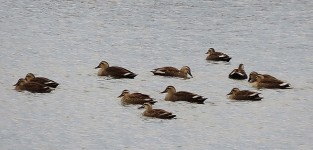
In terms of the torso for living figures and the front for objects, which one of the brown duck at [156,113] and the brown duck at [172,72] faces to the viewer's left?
the brown duck at [156,113]

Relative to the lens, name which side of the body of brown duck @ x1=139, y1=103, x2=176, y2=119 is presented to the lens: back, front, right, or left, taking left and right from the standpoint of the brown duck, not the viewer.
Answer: left

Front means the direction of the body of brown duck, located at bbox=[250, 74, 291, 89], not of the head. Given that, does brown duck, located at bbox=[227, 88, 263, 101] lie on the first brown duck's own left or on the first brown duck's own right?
on the first brown duck's own left

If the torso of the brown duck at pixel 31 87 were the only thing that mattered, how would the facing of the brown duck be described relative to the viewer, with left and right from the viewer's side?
facing to the left of the viewer

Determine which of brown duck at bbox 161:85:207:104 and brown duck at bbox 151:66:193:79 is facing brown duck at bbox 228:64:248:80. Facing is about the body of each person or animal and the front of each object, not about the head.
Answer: brown duck at bbox 151:66:193:79

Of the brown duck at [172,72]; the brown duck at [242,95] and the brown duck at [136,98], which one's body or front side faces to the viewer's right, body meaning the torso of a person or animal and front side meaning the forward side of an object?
the brown duck at [172,72]

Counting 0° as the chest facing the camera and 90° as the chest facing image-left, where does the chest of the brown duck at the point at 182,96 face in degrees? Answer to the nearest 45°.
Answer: approximately 90°

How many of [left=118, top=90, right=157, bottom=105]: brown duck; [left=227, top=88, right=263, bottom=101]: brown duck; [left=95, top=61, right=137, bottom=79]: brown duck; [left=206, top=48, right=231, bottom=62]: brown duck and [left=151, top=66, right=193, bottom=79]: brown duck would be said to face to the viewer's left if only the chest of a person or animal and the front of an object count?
4

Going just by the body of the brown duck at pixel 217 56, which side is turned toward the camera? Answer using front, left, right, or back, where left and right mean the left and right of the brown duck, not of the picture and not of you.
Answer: left

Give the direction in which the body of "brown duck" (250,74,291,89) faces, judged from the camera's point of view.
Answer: to the viewer's left

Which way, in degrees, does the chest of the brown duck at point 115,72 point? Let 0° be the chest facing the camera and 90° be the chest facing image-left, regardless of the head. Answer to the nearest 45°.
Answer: approximately 90°

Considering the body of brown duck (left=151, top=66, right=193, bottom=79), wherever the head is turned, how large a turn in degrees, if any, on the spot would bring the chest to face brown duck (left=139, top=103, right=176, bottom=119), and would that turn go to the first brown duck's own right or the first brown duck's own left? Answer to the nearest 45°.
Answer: approximately 90° to the first brown duck's own right

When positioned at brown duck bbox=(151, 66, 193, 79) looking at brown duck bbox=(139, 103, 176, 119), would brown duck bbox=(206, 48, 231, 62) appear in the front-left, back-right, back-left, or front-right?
back-left

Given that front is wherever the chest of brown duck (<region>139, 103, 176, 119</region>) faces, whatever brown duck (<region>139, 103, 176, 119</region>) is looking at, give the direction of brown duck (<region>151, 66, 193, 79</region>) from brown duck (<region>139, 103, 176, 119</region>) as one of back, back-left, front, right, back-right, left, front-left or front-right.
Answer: right
